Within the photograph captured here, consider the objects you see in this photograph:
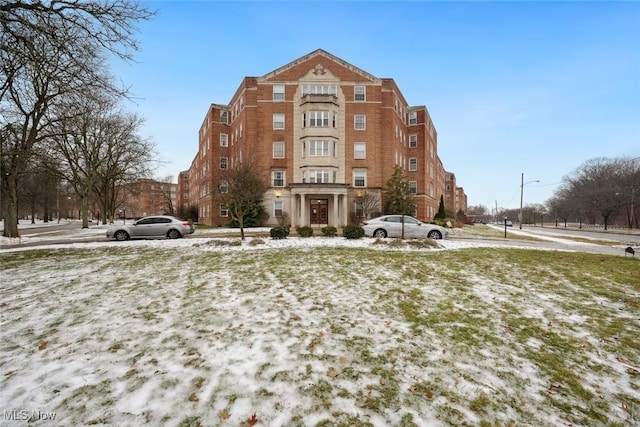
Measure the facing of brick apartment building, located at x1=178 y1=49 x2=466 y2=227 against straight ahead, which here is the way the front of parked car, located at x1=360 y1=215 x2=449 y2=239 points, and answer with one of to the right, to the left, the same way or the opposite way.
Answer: to the right

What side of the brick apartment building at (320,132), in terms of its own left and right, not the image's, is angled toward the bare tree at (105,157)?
right

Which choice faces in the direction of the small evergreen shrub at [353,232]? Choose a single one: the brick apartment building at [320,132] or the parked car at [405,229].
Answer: the brick apartment building

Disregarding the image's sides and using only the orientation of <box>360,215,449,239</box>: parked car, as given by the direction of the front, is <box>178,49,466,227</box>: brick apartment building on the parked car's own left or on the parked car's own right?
on the parked car's own left

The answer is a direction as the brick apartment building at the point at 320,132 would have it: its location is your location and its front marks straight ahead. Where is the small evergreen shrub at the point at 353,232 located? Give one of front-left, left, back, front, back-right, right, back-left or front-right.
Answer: front

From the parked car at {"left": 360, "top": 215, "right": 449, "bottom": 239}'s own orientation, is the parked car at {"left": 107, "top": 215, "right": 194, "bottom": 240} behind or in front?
behind

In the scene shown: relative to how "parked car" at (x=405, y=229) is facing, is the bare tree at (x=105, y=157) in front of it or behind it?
behind

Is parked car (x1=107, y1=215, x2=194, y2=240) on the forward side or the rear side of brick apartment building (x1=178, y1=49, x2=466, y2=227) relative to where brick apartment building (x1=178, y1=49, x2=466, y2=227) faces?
on the forward side

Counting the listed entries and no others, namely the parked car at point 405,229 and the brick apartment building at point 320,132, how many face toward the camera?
1

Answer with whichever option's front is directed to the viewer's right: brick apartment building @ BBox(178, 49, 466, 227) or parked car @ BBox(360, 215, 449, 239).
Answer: the parked car

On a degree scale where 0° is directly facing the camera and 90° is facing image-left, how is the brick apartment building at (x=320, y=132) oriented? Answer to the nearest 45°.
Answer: approximately 0°

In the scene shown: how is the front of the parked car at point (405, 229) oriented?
to the viewer's right

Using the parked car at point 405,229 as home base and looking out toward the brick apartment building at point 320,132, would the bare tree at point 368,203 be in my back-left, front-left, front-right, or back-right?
front-right
